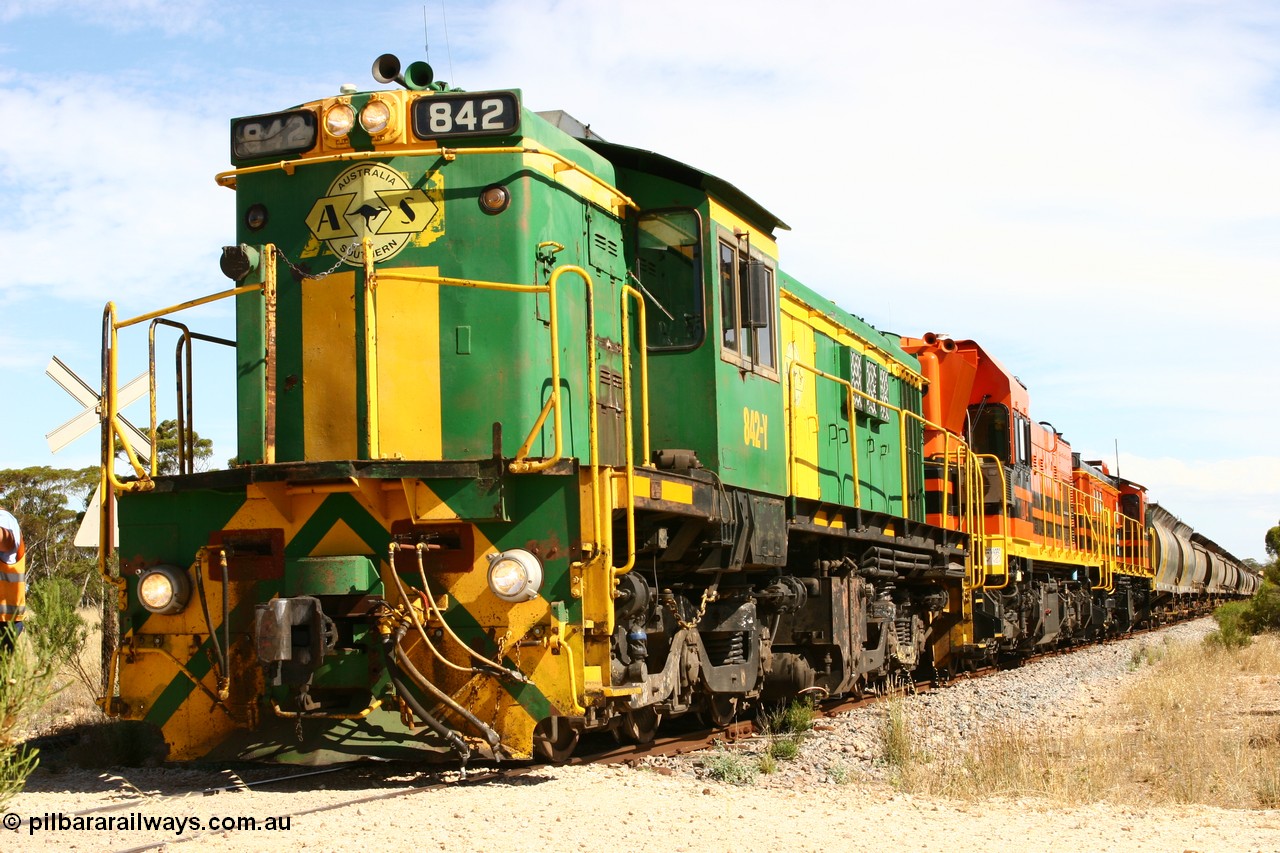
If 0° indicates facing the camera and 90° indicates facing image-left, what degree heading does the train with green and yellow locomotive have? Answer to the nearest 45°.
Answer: approximately 45°

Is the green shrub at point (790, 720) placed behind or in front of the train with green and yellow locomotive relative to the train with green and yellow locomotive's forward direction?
behind

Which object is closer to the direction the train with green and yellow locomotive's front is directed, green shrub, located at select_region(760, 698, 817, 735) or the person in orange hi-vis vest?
the person in orange hi-vis vest

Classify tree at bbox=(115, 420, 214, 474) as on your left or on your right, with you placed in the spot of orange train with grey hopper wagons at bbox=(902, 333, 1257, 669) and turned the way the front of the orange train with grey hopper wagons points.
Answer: on your right

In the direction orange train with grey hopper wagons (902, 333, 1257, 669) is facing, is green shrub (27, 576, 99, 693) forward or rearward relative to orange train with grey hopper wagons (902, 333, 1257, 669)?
forward

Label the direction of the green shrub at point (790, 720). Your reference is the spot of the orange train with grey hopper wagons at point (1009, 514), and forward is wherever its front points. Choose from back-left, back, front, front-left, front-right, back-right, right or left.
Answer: front-left

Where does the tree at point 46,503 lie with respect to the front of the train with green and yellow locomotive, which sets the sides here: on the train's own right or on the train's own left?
on the train's own right

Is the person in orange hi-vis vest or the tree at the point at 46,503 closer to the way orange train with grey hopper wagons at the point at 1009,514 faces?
the person in orange hi-vis vest

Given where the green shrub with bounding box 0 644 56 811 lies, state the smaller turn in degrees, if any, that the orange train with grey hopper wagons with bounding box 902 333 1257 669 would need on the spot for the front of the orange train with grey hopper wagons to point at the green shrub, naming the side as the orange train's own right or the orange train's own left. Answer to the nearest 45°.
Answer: approximately 45° to the orange train's own left
